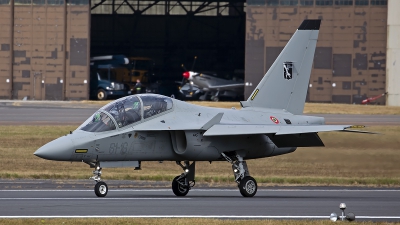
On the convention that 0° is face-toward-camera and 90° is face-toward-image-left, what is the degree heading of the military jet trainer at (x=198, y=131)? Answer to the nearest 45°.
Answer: approximately 45°

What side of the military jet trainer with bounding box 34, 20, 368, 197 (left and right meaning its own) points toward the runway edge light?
left
